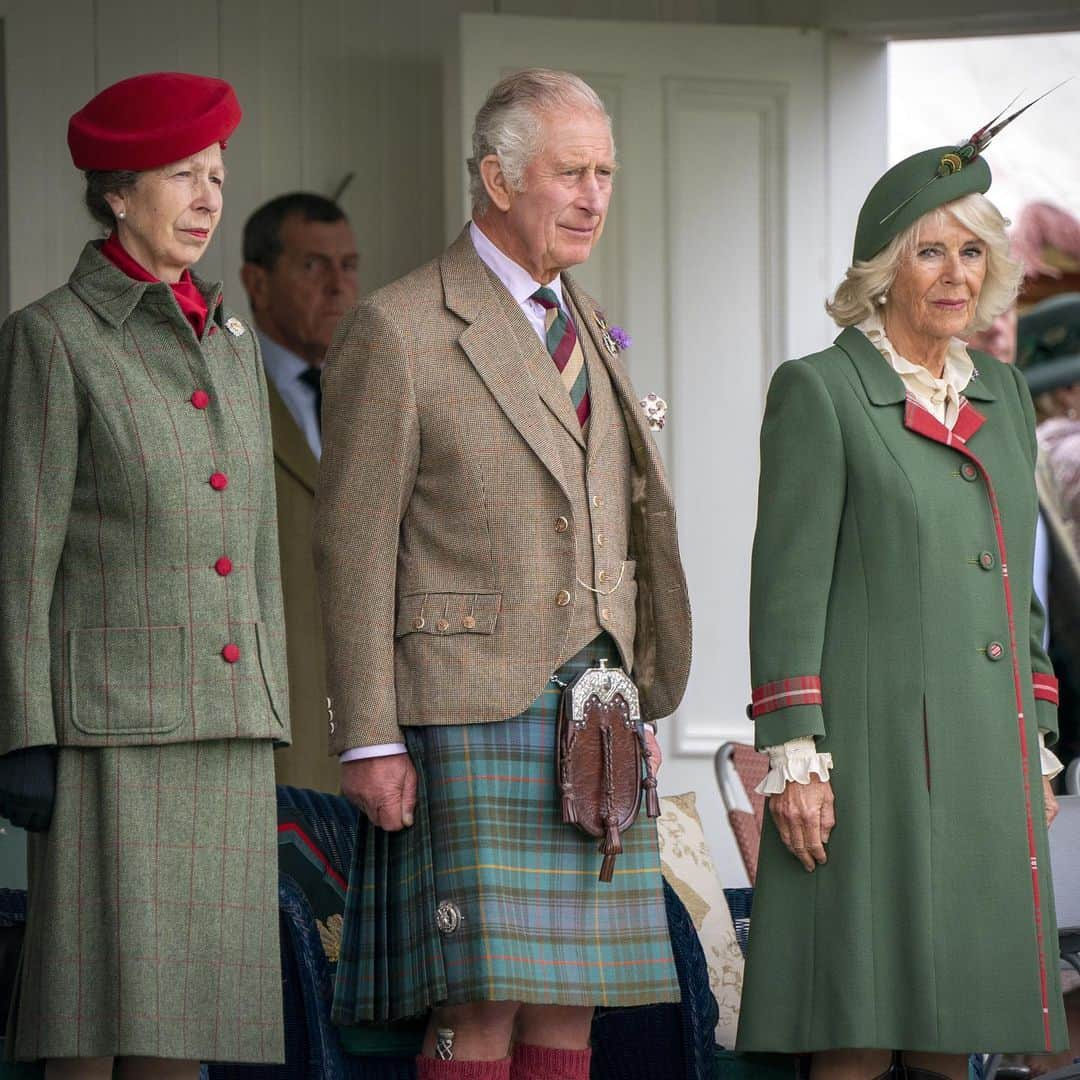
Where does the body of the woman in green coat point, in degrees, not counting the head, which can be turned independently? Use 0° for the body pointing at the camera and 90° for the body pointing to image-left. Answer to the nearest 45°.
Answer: approximately 315°

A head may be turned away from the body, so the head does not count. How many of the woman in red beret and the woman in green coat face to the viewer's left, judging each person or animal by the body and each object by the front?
0

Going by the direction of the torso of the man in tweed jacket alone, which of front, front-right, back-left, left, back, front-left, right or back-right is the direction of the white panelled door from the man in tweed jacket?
back-left

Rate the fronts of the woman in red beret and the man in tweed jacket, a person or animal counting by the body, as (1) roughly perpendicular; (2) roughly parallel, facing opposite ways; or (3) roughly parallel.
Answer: roughly parallel

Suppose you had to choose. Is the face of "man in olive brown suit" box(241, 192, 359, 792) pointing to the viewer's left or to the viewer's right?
to the viewer's right

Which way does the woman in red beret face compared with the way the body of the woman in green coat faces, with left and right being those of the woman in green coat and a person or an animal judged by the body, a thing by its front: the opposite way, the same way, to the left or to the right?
the same way

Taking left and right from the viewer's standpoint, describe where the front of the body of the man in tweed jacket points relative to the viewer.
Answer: facing the viewer and to the right of the viewer

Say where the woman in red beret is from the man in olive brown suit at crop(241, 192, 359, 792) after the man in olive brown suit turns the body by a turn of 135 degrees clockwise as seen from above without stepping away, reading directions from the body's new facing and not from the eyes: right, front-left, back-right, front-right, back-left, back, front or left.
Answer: left

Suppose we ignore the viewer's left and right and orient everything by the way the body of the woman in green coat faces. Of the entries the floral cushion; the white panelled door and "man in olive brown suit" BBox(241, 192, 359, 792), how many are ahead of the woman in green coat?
0

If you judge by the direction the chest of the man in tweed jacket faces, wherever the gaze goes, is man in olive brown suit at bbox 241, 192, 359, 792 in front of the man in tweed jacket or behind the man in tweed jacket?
behind

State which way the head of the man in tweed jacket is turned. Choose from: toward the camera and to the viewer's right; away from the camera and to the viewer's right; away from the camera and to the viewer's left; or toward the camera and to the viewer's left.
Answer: toward the camera and to the viewer's right

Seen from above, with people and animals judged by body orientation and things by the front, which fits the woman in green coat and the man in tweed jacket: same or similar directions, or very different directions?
same or similar directions

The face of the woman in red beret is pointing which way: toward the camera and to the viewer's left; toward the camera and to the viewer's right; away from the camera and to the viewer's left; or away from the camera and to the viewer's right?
toward the camera and to the viewer's right
